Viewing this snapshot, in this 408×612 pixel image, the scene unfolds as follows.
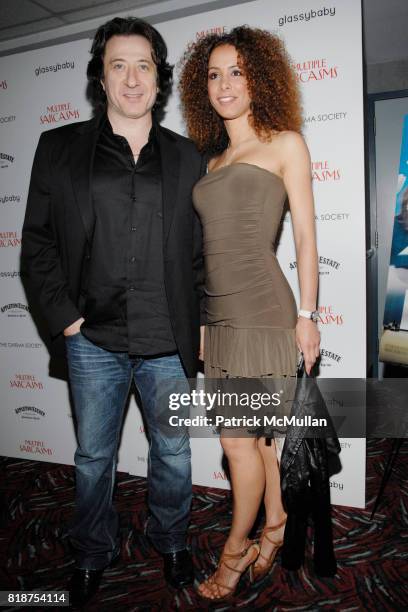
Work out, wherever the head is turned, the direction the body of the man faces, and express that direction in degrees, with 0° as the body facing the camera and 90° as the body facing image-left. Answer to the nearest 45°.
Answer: approximately 0°

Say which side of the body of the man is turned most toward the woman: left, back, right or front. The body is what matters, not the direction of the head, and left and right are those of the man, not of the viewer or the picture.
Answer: left

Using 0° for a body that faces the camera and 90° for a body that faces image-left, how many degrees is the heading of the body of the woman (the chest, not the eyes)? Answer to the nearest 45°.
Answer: approximately 45°

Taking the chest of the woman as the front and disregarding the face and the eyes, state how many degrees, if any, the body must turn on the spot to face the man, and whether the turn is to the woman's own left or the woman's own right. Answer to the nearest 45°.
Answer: approximately 45° to the woman's own right
